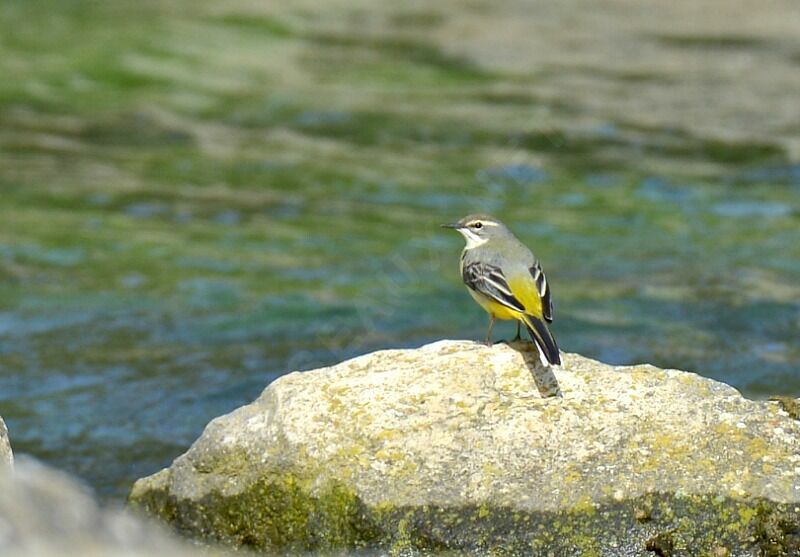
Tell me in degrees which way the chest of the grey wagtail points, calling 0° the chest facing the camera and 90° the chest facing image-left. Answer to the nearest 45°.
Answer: approximately 135°

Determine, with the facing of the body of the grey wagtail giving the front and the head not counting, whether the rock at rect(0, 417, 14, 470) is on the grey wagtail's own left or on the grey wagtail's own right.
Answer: on the grey wagtail's own left

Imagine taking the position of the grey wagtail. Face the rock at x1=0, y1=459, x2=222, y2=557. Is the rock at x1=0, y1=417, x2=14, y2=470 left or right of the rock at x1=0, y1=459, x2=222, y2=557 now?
right

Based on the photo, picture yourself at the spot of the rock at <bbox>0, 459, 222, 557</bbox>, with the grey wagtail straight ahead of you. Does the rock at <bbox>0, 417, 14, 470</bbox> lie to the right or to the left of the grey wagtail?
left

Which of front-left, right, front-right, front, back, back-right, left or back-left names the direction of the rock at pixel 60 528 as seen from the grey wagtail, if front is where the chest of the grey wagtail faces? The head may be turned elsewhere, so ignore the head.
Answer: back-left
